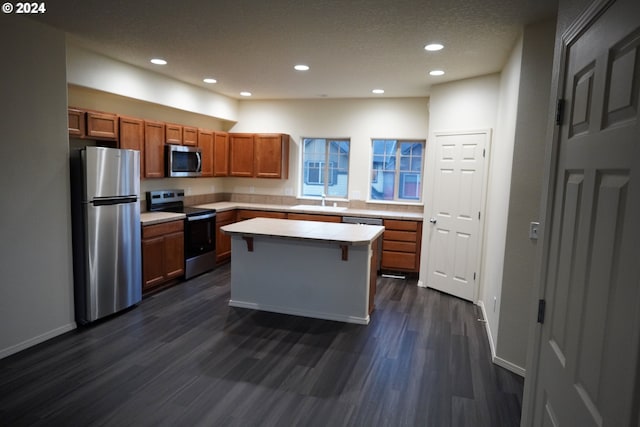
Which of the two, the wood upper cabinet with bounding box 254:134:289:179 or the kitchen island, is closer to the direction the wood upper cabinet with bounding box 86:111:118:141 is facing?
the kitchen island

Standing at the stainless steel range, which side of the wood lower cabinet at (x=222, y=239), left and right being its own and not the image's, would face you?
right

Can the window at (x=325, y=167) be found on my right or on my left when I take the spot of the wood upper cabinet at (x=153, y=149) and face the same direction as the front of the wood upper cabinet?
on my left

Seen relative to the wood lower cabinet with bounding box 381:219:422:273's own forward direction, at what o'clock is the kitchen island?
The kitchen island is roughly at 1 o'clock from the wood lower cabinet.

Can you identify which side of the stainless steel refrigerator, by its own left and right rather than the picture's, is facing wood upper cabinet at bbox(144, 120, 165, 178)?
left

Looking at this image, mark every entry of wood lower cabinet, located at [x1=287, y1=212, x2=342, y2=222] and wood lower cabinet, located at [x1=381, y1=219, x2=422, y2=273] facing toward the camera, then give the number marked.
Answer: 2

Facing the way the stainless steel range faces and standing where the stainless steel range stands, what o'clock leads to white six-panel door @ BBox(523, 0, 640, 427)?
The white six-panel door is roughly at 1 o'clock from the stainless steel range.
